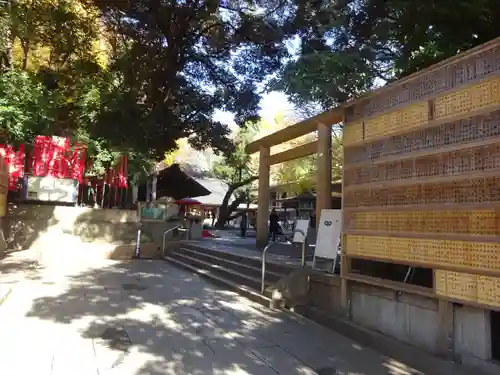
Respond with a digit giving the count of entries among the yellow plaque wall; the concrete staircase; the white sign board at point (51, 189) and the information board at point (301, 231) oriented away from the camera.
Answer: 0

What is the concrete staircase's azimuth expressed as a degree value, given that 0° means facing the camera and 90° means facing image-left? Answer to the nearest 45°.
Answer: approximately 45°

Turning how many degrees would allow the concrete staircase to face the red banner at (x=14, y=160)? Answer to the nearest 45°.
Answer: approximately 90° to its right

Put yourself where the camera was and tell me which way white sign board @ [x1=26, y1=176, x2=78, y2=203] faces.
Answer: facing the viewer

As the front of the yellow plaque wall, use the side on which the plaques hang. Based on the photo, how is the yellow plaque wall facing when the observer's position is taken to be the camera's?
facing the viewer and to the left of the viewer

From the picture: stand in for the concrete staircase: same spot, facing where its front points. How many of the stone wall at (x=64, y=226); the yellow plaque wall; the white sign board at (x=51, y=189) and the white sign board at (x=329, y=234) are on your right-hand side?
2

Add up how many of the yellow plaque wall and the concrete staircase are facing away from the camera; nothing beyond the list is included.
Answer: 0

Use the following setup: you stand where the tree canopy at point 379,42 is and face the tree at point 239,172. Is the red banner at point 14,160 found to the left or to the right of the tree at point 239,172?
left

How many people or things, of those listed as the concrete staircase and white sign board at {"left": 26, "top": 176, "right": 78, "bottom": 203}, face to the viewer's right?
0

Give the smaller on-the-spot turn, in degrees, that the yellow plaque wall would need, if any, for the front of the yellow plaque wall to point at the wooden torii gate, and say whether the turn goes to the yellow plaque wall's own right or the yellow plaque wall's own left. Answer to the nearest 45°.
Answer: approximately 90° to the yellow plaque wall's own right

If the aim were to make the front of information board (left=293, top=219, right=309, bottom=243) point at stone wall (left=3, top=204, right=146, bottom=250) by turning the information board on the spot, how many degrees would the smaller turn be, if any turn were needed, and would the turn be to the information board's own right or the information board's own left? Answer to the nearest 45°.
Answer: approximately 90° to the information board's own right
